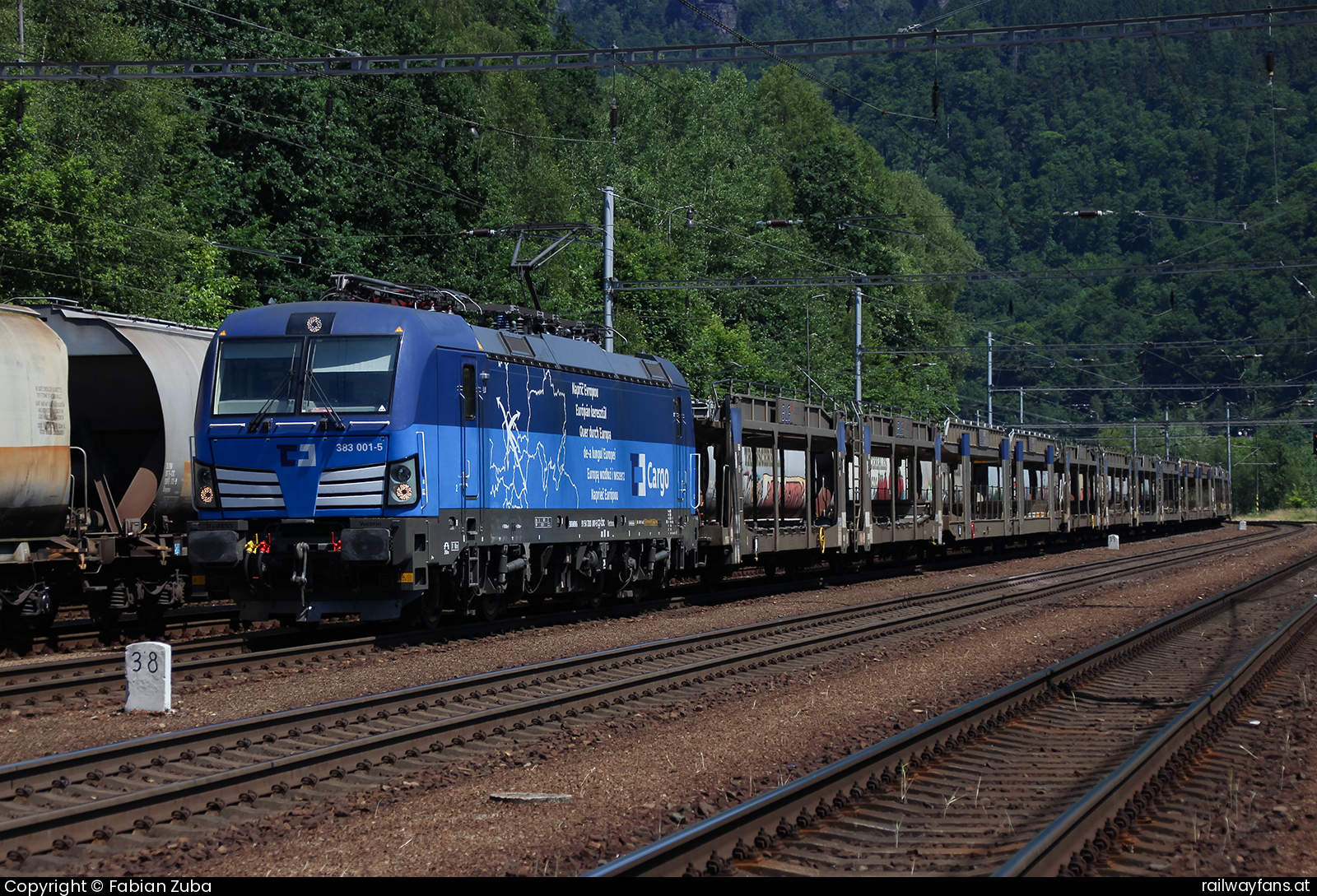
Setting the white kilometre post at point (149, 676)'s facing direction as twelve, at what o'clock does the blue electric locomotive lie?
The blue electric locomotive is roughly at 7 o'clock from the white kilometre post.

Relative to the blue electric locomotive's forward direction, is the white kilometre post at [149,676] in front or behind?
in front

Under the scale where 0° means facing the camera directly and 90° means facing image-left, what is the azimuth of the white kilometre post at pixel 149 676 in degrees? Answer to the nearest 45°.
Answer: approximately 0°

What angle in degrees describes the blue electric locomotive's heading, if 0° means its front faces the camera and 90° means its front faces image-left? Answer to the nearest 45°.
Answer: approximately 45°

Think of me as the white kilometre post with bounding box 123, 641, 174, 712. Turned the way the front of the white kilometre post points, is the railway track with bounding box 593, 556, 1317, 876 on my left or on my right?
on my left

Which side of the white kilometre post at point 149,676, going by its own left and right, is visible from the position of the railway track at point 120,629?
back

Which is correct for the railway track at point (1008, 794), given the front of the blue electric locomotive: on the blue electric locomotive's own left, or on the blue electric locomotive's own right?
on the blue electric locomotive's own left
